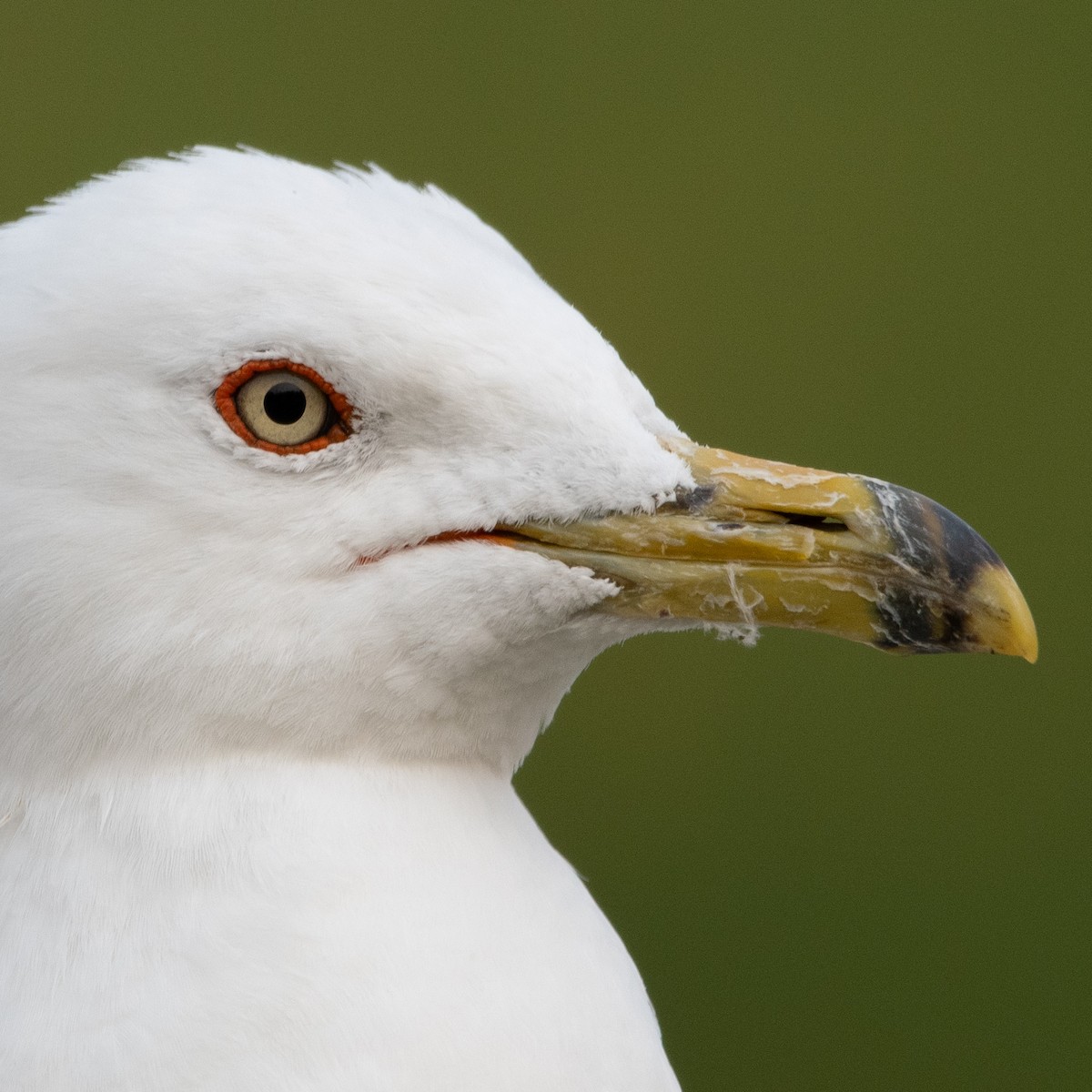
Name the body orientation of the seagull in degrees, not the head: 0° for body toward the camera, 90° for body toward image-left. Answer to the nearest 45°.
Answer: approximately 270°
